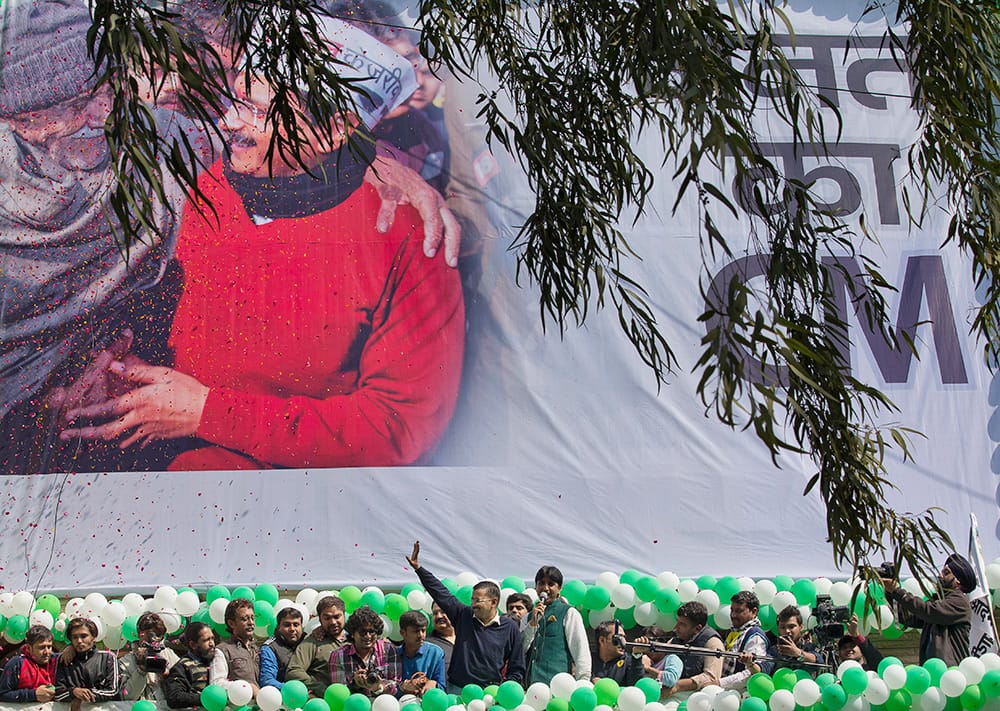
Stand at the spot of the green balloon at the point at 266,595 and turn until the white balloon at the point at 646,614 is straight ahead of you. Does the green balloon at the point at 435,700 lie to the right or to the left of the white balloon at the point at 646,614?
right

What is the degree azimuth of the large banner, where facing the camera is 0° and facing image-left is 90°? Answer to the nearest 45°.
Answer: approximately 0°

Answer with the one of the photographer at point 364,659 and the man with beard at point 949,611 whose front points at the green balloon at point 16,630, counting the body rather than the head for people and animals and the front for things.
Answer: the man with beard

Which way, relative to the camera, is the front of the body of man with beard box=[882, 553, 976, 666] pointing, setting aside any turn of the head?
to the viewer's left

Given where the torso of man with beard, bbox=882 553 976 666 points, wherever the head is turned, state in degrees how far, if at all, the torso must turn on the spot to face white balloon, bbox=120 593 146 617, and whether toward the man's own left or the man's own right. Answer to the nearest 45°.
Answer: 0° — they already face it

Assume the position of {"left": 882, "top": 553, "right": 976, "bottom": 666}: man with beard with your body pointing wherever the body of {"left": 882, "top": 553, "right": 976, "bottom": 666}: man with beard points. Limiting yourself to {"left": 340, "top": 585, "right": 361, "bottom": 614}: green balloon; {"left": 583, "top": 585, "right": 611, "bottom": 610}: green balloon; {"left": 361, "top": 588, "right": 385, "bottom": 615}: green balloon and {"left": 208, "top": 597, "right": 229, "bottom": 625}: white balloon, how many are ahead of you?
4

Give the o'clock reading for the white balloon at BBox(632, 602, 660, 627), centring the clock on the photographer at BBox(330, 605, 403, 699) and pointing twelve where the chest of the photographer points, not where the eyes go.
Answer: The white balloon is roughly at 8 o'clock from the photographer.

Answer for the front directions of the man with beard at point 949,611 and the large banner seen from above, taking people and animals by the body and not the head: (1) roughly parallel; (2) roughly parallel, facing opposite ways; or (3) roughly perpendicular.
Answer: roughly perpendicular

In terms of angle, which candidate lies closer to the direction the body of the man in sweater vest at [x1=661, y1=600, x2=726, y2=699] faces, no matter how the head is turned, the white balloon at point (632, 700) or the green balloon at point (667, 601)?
the white balloon

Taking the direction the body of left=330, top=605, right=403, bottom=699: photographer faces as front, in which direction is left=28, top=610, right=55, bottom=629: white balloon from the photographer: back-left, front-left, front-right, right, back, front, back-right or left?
back-right

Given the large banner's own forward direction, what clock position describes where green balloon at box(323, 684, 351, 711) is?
The green balloon is roughly at 12 o'clock from the large banner.
